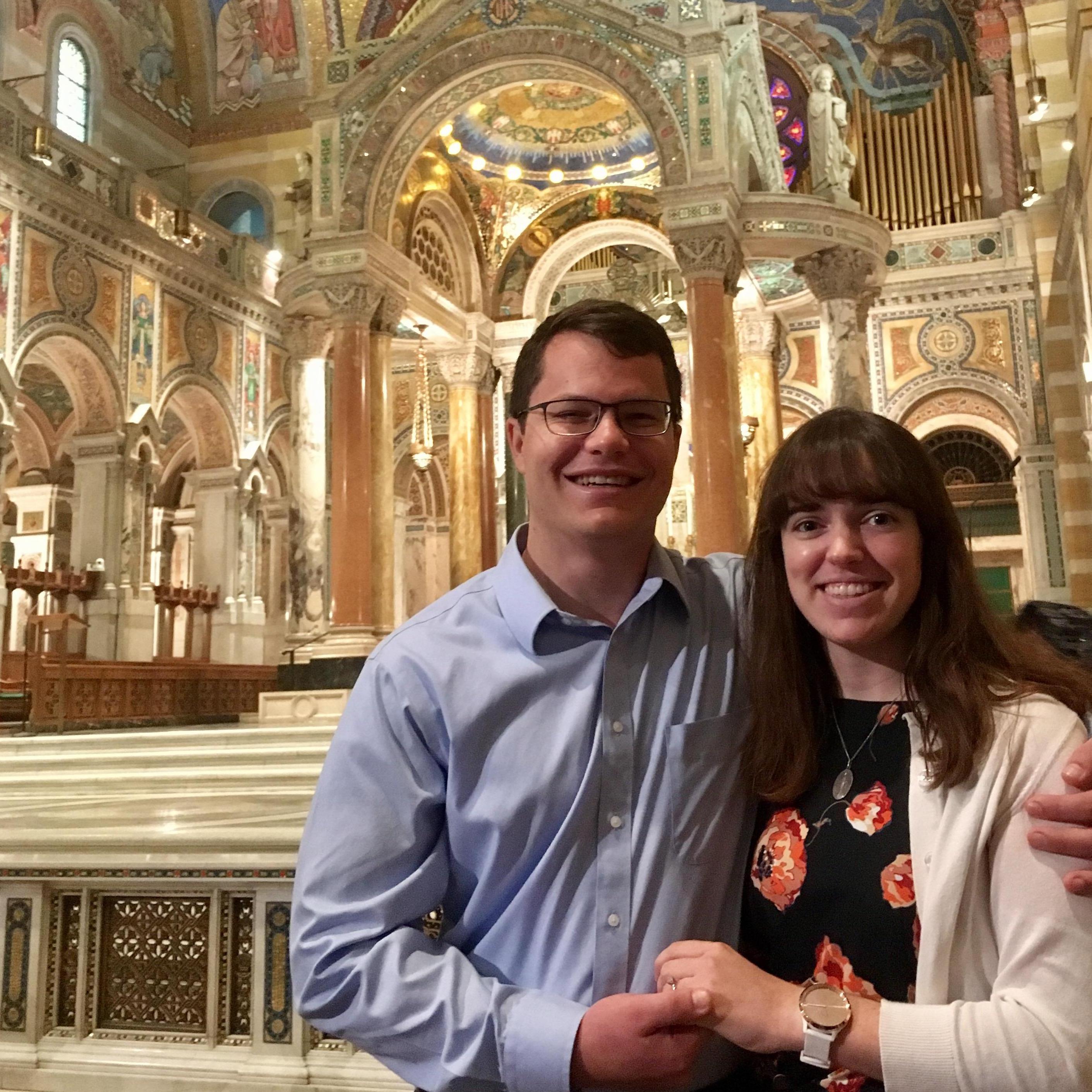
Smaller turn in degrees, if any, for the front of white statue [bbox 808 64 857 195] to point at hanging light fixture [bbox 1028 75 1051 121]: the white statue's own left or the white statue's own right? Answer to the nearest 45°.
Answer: approximately 90° to the white statue's own left

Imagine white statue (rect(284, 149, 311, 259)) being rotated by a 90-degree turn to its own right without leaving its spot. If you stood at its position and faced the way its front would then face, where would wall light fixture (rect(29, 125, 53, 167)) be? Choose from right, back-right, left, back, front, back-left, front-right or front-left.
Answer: front-left

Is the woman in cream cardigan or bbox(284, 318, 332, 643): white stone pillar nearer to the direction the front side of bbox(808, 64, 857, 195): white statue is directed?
the woman in cream cardigan

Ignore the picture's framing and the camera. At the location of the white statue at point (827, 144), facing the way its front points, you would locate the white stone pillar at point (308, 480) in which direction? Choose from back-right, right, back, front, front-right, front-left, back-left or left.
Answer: back-right

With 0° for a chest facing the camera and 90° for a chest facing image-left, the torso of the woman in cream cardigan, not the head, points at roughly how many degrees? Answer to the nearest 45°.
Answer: approximately 45°

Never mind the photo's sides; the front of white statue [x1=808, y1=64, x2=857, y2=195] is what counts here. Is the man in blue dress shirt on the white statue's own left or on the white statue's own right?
on the white statue's own right

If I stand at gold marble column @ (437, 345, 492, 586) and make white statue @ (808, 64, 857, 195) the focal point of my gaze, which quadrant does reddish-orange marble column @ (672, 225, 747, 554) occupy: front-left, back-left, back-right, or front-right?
front-right

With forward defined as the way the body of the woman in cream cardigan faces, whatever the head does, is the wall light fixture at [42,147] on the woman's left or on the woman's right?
on the woman's right
